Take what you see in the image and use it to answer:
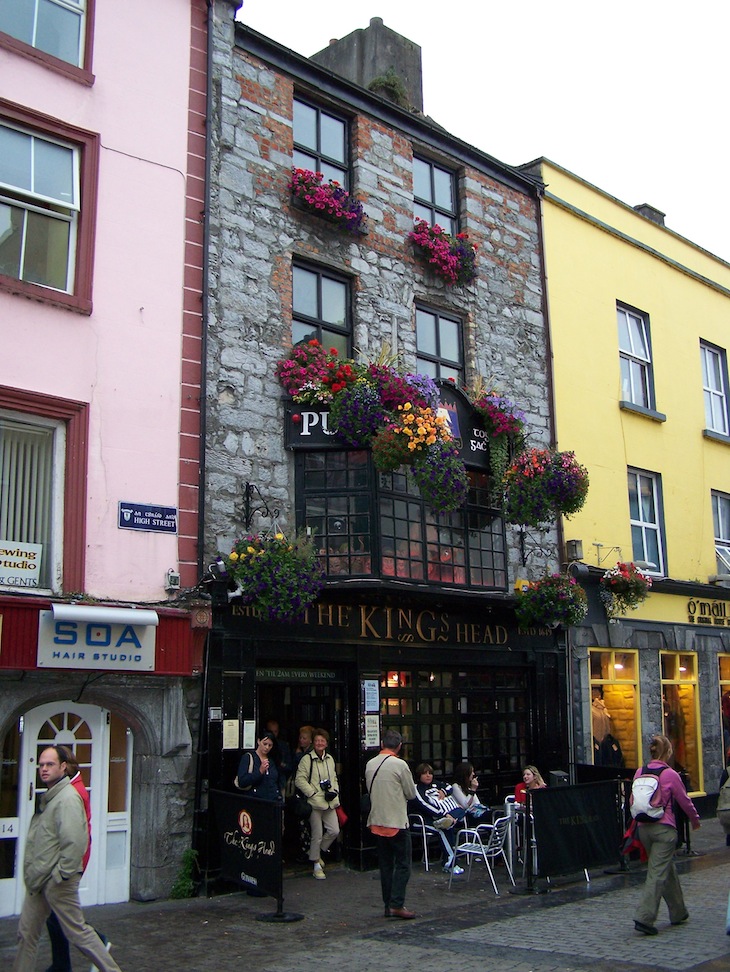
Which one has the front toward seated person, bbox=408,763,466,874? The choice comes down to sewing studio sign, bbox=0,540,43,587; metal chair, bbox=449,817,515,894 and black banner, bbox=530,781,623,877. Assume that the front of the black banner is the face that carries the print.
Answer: the metal chair

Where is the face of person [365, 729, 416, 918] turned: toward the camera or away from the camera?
away from the camera

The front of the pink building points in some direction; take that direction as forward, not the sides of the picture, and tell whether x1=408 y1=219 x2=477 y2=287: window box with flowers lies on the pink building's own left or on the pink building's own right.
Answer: on the pink building's own left

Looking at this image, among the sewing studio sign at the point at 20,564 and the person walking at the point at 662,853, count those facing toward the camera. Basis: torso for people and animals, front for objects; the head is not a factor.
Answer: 1

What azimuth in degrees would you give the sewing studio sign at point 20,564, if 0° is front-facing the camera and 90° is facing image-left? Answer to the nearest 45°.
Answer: approximately 0°

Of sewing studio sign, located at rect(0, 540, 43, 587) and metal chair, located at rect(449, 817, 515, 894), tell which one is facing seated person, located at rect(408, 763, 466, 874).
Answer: the metal chair
